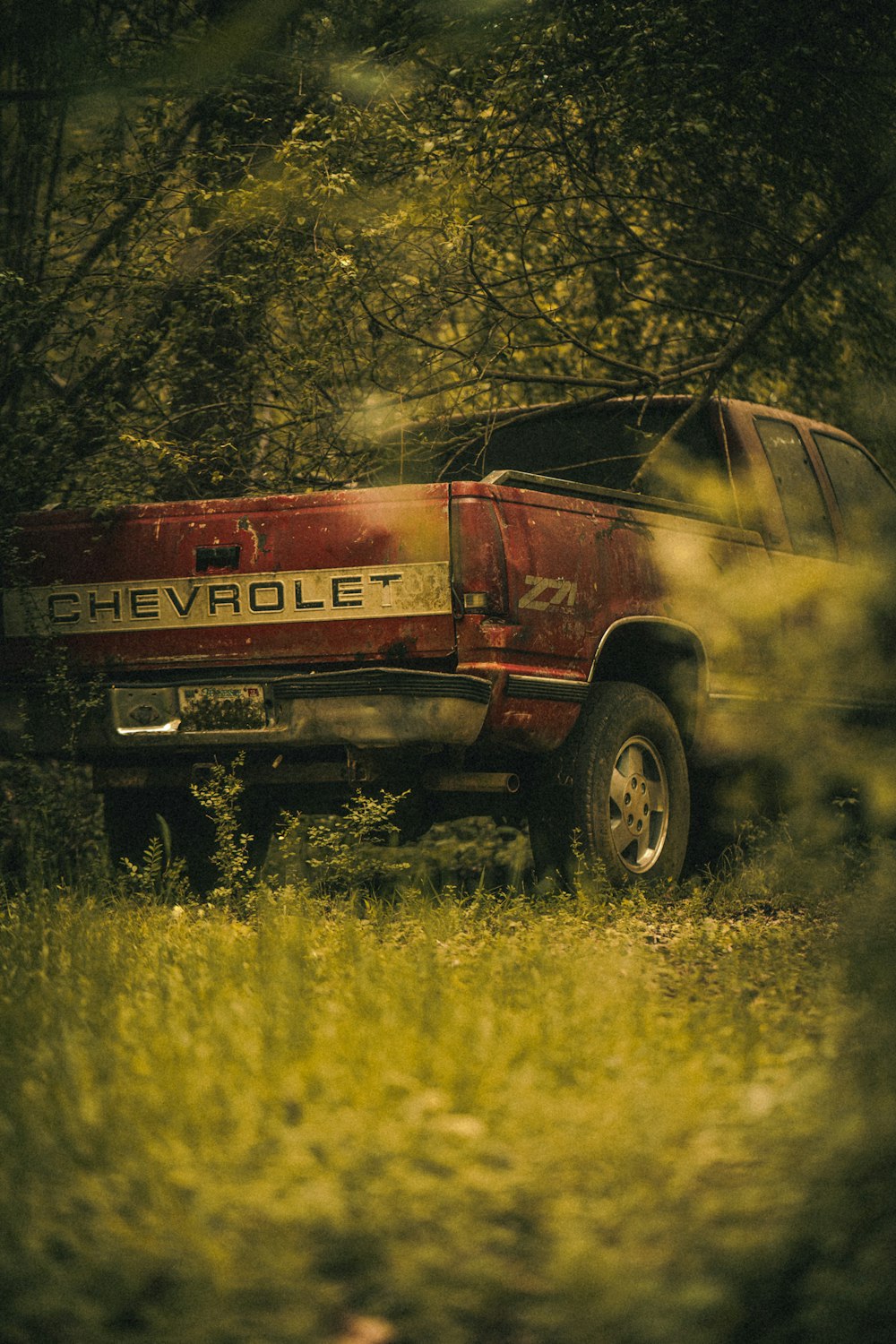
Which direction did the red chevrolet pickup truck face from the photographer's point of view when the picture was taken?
facing away from the viewer and to the right of the viewer
